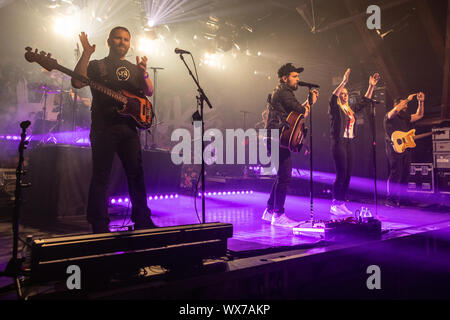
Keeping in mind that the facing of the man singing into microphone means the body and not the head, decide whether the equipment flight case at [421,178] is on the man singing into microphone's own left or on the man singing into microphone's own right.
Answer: on the man singing into microphone's own left

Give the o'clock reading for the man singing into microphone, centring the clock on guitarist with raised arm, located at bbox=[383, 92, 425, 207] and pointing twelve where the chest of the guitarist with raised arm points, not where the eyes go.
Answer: The man singing into microphone is roughly at 2 o'clock from the guitarist with raised arm.

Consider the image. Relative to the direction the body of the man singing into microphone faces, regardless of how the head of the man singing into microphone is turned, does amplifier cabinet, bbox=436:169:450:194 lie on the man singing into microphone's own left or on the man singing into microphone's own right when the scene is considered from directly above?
on the man singing into microphone's own left

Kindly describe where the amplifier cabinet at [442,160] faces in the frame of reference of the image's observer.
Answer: facing the viewer

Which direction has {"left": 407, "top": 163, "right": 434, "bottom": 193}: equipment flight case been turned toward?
toward the camera

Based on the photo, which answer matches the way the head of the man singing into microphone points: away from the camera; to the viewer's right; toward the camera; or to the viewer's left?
to the viewer's right

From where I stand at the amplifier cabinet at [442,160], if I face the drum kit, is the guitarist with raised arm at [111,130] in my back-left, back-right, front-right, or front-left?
front-left
